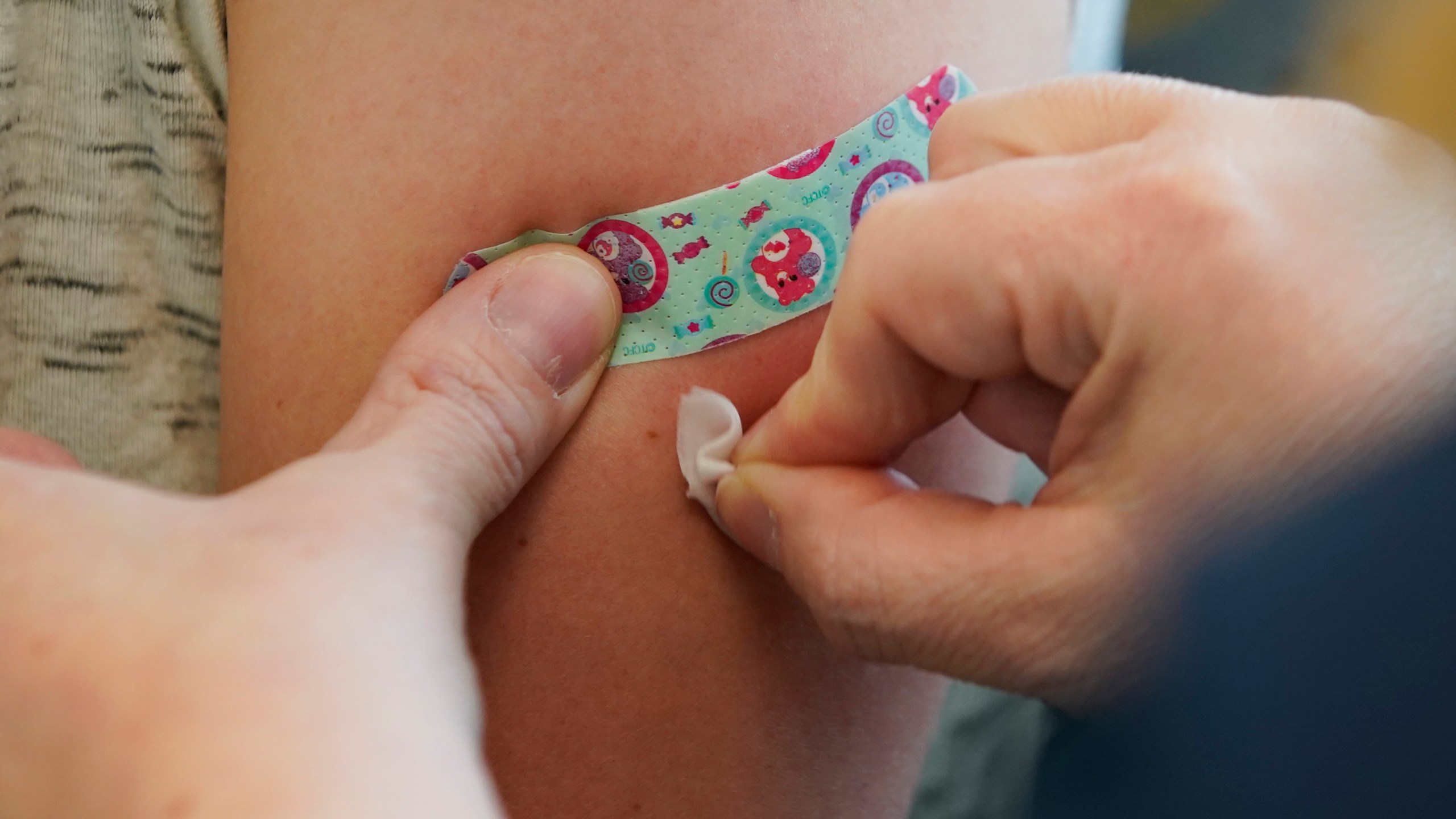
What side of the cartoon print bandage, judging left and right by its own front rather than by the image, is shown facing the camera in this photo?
front
